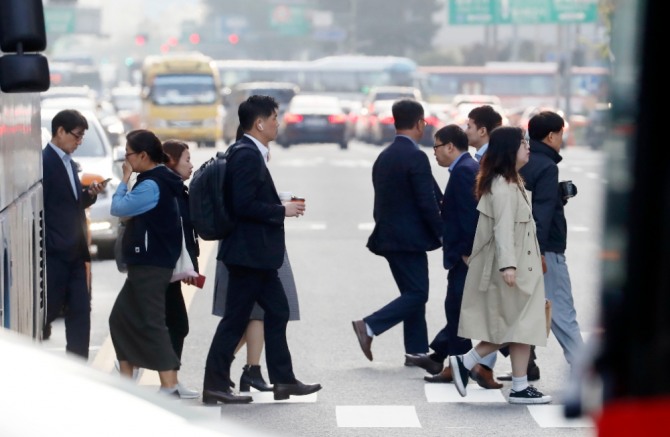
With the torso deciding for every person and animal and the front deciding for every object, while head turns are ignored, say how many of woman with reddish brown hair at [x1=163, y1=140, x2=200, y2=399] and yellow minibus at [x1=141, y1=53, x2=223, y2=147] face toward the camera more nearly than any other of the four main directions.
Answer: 1

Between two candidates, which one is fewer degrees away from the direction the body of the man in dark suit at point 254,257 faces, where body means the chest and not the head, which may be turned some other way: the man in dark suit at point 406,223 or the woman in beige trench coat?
the woman in beige trench coat

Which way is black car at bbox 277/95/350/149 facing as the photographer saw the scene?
facing away from the viewer

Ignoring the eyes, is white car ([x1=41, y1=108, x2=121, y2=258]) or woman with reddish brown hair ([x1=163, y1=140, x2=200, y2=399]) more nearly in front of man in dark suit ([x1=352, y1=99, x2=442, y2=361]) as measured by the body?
the white car

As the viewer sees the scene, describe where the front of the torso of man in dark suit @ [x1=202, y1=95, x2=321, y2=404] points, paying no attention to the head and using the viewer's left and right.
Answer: facing to the right of the viewer

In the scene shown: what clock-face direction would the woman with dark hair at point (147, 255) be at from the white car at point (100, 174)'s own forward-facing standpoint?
The woman with dark hair is roughly at 12 o'clock from the white car.

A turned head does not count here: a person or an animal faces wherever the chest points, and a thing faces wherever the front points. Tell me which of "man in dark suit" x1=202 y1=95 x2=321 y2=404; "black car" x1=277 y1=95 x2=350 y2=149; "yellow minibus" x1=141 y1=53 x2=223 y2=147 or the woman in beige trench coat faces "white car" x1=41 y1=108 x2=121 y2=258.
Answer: the yellow minibus

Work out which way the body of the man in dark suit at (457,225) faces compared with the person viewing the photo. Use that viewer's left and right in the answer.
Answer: facing to the left of the viewer

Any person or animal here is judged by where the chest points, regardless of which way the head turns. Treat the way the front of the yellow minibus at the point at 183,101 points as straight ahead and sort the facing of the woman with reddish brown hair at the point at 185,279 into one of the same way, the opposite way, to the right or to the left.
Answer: to the left

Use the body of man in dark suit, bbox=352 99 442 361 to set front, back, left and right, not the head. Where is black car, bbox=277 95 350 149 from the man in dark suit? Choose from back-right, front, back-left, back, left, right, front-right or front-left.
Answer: front-left

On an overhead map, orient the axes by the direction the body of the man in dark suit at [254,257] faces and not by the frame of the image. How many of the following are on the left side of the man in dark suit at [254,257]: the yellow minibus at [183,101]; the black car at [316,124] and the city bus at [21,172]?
2

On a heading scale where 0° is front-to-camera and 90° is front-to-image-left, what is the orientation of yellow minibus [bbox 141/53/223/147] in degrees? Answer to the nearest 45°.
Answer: approximately 0°

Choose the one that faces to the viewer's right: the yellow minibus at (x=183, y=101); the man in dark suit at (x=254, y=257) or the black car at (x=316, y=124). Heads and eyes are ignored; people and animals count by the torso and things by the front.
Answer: the man in dark suit
